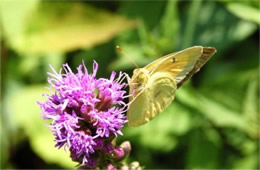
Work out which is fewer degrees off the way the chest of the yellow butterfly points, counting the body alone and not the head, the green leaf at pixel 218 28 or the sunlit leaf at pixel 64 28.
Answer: the sunlit leaf

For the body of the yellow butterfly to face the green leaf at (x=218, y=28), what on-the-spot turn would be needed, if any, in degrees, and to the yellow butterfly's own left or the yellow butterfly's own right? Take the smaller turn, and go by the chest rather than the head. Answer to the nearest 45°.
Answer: approximately 90° to the yellow butterfly's own right

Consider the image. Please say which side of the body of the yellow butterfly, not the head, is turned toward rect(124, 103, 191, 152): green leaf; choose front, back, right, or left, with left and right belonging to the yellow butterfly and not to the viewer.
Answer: right

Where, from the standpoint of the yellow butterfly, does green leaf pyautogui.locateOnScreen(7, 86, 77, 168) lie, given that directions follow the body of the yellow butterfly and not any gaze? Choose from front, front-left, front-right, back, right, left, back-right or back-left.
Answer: front-right

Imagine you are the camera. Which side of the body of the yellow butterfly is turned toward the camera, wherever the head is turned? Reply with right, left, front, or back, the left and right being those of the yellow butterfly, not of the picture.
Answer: left

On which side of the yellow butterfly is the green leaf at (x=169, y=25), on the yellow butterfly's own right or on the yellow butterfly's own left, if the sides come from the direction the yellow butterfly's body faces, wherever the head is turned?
on the yellow butterfly's own right

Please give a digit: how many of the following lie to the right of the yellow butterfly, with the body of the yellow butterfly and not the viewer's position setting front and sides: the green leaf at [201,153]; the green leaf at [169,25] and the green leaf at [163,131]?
3

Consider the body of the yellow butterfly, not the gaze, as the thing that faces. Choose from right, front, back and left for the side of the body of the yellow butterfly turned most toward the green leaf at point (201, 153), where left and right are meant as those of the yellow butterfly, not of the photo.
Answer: right

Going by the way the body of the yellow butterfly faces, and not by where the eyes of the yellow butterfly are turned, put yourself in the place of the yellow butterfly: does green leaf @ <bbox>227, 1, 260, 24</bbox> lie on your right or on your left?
on your right

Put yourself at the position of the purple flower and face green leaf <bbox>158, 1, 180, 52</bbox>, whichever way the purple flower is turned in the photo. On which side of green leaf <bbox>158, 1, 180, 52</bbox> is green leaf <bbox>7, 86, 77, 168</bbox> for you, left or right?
left

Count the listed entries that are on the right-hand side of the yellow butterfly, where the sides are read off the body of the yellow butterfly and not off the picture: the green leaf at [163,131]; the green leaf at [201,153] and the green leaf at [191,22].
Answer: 3
